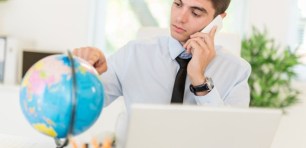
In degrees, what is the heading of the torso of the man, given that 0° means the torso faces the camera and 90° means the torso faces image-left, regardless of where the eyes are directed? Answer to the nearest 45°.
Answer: approximately 0°

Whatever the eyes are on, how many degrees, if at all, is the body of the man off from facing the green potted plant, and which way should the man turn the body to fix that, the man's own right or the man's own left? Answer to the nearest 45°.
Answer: approximately 135° to the man's own left

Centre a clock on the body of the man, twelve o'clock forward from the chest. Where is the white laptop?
The white laptop is roughly at 12 o'clock from the man.

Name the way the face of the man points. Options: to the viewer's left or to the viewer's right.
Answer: to the viewer's left

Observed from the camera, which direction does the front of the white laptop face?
facing away from the viewer

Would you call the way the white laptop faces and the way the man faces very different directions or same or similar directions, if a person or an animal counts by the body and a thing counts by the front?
very different directions

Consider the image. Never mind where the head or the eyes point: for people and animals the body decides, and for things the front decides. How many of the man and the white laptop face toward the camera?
1
